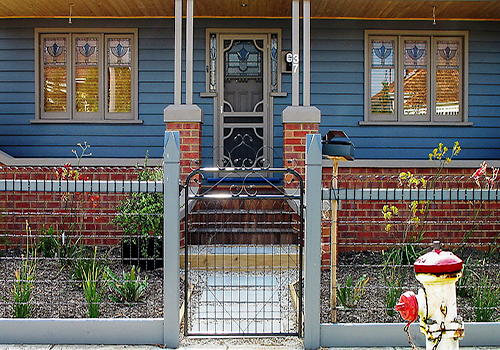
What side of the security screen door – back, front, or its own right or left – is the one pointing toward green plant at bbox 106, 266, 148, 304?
front

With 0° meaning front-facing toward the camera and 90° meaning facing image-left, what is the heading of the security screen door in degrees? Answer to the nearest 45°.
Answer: approximately 0°

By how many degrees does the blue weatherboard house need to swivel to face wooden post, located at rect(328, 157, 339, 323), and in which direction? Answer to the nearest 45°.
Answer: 0° — it already faces it

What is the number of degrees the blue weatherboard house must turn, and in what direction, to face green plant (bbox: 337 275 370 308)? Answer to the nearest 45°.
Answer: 0° — it already faces it

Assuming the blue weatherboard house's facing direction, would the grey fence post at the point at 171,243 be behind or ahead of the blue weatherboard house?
ahead

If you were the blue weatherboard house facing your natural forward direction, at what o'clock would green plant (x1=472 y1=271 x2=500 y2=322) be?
The green plant is roughly at 11 o'clock from the blue weatherboard house.

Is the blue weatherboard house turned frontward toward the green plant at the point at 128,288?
yes

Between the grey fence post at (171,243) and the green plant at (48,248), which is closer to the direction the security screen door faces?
the grey fence post

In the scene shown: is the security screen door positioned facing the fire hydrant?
yes

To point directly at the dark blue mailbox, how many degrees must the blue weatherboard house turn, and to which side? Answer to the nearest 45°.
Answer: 0° — it already faces it

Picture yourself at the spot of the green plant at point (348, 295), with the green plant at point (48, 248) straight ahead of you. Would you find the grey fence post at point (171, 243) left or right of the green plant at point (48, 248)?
left

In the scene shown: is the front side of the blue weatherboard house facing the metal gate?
yes

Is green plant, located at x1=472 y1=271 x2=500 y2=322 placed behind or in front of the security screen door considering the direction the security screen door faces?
in front
